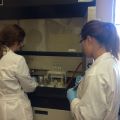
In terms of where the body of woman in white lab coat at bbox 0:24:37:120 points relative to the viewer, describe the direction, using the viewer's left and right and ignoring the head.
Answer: facing away from the viewer and to the right of the viewer

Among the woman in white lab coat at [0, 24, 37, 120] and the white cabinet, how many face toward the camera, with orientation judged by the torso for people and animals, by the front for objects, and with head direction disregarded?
1

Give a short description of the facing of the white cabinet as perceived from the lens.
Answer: facing the viewer

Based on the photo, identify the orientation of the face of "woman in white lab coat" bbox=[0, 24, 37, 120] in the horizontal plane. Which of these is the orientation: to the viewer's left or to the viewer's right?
to the viewer's right

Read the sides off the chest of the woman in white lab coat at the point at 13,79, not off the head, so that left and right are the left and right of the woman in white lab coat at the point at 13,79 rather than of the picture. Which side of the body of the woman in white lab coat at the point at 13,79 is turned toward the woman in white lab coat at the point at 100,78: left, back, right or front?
right

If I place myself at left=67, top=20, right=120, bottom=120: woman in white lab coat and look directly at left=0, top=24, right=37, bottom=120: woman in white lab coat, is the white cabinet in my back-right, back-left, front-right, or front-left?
front-right

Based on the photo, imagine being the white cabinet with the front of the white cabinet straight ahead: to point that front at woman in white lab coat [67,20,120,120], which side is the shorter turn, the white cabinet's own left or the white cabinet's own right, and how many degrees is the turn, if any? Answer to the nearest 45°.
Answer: approximately 45° to the white cabinet's own left

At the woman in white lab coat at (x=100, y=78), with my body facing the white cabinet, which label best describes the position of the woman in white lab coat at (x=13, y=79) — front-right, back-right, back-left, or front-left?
front-left

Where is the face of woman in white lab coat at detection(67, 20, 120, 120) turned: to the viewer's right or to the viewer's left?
to the viewer's left
